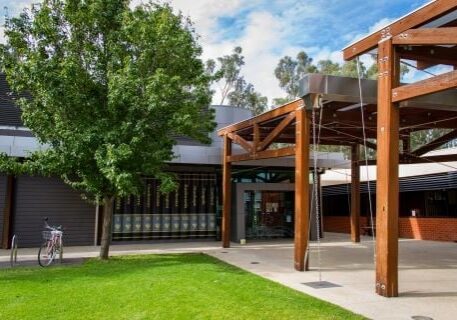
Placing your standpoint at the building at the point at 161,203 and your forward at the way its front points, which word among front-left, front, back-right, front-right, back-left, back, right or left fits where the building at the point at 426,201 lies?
left

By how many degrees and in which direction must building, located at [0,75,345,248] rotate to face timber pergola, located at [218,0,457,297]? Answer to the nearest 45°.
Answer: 0° — it already faces it

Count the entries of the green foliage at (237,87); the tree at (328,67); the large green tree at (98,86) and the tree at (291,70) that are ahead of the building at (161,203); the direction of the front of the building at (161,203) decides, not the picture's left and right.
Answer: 1

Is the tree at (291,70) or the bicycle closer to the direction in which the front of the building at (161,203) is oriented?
the bicycle

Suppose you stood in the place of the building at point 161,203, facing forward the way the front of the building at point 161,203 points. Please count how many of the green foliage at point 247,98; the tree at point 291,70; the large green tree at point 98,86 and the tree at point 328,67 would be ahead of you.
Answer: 1

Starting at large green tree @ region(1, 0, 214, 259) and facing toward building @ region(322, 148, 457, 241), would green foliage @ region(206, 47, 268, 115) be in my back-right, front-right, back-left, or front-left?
front-left

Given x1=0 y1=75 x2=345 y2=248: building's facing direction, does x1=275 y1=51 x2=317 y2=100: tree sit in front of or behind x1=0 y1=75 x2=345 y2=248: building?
behind

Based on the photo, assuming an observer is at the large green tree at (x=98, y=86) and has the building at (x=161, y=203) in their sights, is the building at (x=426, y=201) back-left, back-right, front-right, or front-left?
front-right

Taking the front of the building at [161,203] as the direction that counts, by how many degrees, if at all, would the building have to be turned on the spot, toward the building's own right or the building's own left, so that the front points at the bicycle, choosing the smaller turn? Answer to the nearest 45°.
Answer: approximately 45° to the building's own right

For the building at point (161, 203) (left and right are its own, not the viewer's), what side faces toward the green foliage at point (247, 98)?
back

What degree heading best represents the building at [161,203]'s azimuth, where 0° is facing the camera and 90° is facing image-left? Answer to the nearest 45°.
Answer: approximately 0°

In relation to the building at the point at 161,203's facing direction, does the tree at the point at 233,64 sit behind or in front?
behind

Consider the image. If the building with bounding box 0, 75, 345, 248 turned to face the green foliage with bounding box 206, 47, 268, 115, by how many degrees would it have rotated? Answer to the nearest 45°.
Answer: approximately 180°

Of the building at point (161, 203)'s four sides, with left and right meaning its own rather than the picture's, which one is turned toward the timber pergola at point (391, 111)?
front

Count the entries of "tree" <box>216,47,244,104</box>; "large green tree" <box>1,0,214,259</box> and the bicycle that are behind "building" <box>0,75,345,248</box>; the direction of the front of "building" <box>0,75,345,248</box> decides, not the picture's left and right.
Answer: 1

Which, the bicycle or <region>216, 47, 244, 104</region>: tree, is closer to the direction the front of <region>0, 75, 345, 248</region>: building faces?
the bicycle

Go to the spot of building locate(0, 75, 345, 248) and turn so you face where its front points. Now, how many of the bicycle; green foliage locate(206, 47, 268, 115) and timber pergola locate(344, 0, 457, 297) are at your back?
1
